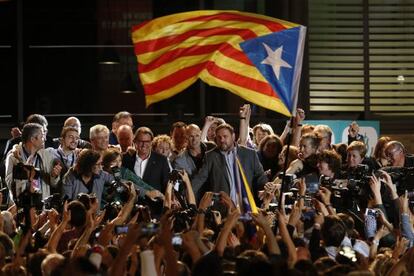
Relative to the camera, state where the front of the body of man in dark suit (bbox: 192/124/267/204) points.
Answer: toward the camera

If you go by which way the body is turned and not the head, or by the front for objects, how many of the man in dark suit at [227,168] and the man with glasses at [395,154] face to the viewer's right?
0

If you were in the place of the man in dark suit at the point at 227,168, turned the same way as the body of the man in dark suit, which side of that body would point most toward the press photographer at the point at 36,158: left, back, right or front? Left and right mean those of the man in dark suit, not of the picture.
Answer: right

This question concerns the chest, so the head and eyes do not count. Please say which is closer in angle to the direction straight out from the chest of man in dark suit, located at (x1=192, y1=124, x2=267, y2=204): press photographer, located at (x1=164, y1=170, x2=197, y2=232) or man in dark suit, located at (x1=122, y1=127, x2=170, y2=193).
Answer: the press photographer

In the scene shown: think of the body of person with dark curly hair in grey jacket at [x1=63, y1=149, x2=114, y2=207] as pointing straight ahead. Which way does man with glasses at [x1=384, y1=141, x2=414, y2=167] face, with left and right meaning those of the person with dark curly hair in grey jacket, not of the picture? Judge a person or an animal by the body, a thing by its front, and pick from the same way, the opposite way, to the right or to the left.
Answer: to the right

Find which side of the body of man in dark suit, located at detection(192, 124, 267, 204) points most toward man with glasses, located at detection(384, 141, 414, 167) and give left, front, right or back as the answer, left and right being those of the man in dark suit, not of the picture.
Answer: left

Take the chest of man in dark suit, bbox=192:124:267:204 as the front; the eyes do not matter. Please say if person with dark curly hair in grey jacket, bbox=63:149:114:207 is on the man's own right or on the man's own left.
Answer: on the man's own right

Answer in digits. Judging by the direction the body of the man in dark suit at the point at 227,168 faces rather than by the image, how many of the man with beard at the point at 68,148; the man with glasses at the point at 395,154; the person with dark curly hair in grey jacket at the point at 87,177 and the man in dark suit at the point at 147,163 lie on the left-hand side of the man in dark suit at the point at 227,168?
1

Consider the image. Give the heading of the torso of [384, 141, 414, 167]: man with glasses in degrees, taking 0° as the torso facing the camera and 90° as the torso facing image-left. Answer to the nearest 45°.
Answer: approximately 45°

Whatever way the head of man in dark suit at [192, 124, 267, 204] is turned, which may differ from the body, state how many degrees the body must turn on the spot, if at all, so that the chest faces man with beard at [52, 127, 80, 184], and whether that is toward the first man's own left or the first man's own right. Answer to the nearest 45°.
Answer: approximately 90° to the first man's own right

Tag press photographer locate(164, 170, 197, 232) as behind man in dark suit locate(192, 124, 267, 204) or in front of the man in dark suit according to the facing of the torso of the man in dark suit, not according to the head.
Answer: in front
